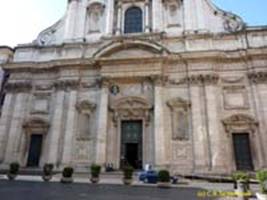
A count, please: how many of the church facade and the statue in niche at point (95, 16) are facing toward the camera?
2

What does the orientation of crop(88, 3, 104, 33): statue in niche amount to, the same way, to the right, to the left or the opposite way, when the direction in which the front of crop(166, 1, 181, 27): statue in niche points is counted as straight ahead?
the same way

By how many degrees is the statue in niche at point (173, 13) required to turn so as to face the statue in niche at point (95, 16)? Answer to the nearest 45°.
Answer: approximately 90° to its right

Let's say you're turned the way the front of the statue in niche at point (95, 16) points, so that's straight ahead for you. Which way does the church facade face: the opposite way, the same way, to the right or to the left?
the same way

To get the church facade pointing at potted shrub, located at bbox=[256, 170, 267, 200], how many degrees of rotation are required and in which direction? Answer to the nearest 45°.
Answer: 0° — it already faces it

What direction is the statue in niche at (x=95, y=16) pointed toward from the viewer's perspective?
toward the camera
